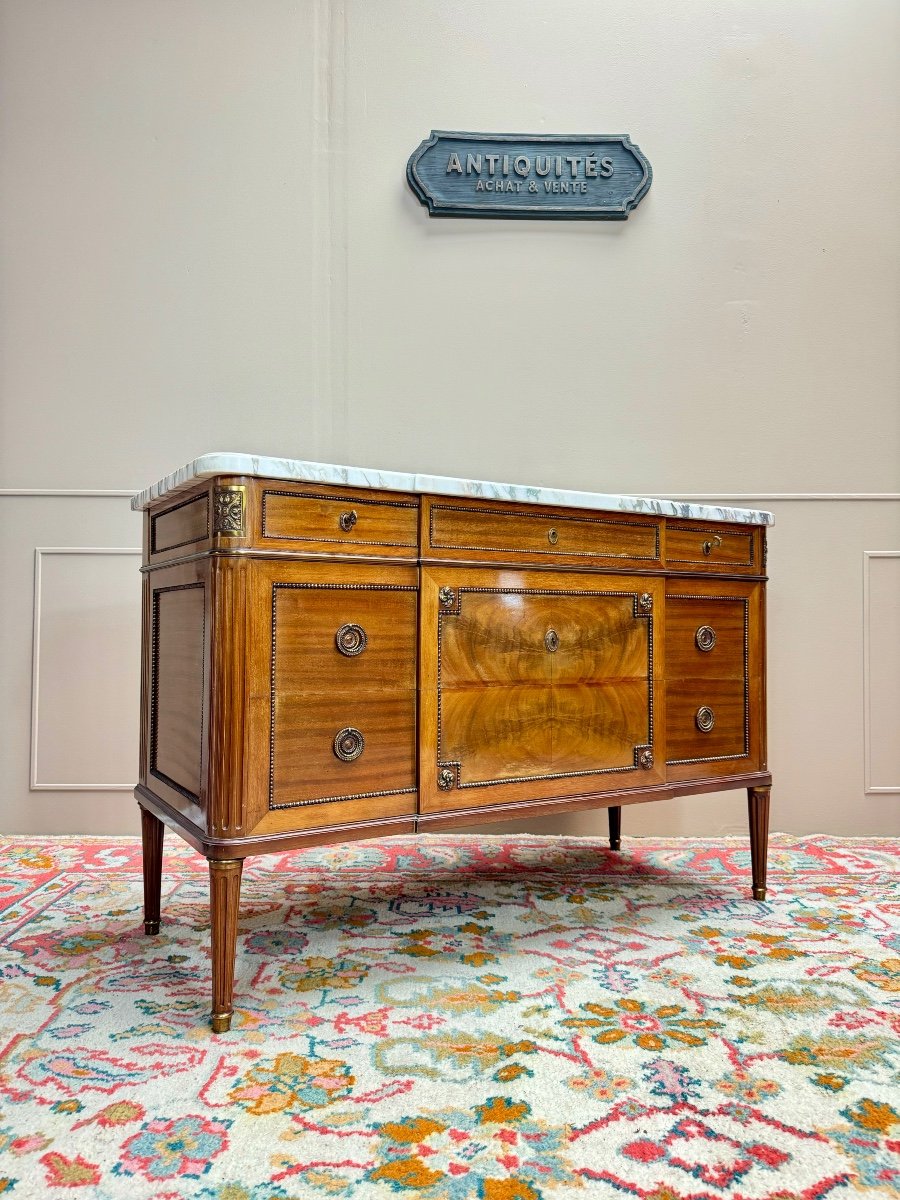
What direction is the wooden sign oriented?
toward the camera

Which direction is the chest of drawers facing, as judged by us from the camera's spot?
facing the viewer and to the right of the viewer

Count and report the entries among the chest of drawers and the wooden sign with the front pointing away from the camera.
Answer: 0
